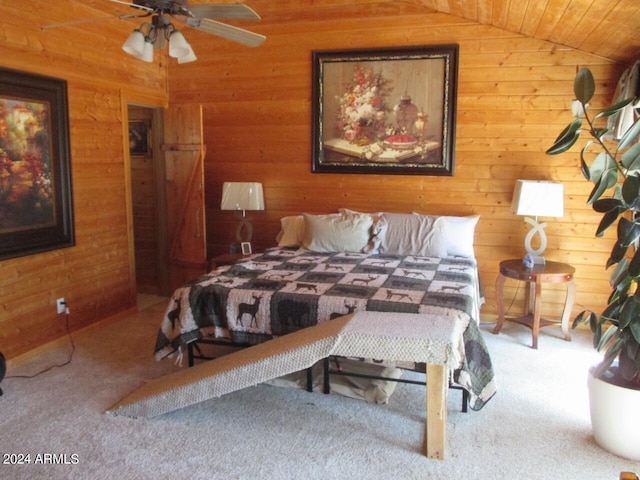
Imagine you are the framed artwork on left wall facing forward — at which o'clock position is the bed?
The bed is roughly at 12 o'clock from the framed artwork on left wall.

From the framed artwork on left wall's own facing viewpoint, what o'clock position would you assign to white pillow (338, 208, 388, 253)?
The white pillow is roughly at 11 o'clock from the framed artwork on left wall.

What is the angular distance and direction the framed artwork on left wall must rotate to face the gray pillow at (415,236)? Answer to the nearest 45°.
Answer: approximately 45° to its left

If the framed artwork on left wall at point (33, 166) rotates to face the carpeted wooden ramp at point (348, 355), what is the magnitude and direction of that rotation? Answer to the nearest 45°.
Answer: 0° — it already faces it

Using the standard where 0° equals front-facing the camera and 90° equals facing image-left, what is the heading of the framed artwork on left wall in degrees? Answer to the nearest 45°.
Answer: approximately 315°

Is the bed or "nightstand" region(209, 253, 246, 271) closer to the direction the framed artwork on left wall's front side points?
the bed

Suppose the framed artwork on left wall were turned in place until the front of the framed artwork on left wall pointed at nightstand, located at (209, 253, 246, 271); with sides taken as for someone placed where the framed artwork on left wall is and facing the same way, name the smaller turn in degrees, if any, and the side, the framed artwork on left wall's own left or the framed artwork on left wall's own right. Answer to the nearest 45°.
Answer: approximately 45° to the framed artwork on left wall's own left

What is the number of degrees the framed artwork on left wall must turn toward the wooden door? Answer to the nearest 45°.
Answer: approximately 90° to its left
